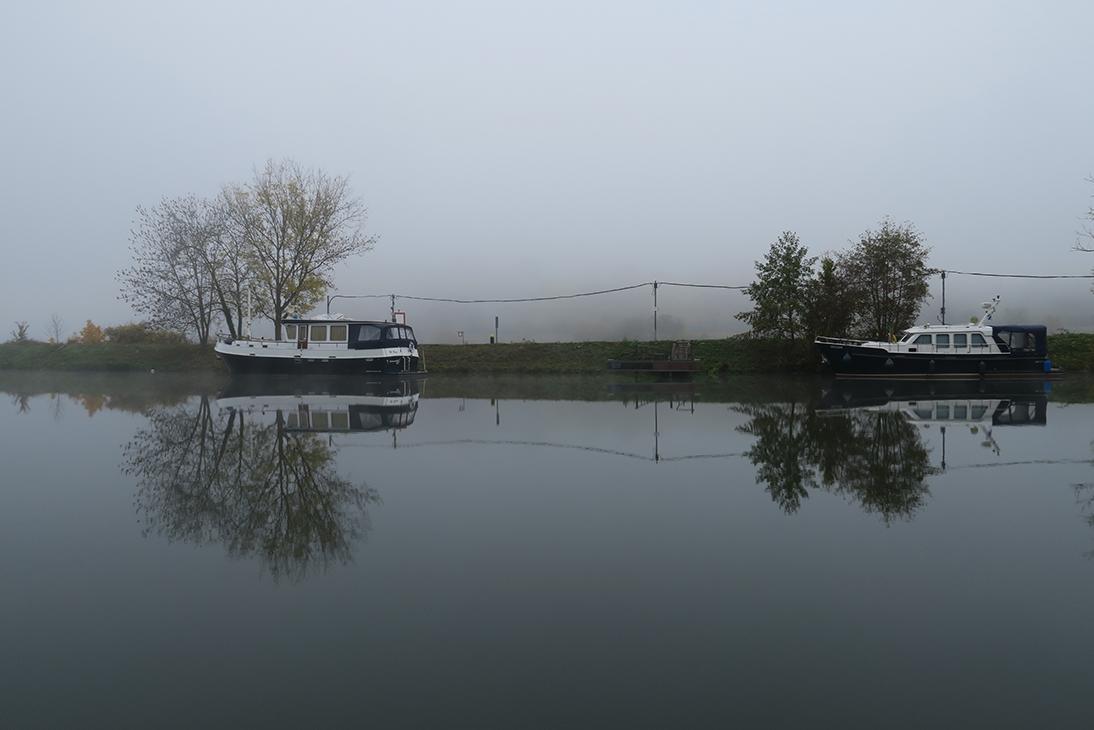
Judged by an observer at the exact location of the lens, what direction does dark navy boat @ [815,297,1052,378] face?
facing to the left of the viewer

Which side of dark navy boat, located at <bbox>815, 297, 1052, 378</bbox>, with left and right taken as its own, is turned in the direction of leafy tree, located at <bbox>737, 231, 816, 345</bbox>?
front

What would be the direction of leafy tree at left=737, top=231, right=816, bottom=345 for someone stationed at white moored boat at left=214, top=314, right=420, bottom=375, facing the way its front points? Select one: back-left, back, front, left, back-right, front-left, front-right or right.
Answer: back

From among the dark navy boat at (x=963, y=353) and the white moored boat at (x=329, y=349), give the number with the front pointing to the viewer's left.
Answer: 2

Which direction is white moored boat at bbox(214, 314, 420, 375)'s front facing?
to the viewer's left

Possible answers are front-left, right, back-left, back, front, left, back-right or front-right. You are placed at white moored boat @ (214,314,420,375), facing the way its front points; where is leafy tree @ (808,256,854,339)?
back
